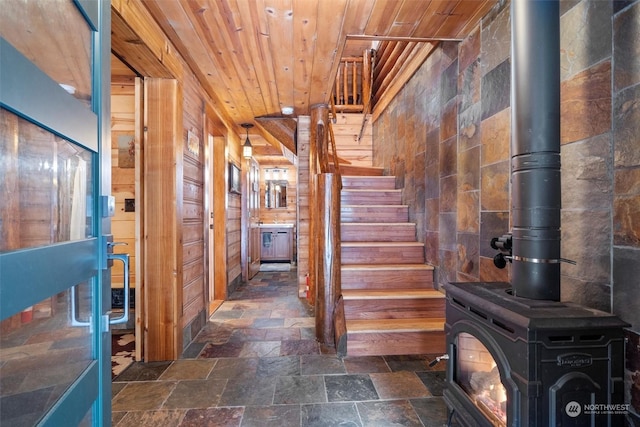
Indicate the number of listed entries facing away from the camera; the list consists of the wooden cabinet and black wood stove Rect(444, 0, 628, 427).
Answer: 0

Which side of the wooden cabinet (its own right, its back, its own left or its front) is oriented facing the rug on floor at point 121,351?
front

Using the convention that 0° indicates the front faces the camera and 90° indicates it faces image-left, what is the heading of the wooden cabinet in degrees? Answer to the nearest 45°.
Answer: approximately 0°

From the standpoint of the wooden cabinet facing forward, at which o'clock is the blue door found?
The blue door is roughly at 12 o'clock from the wooden cabinet.

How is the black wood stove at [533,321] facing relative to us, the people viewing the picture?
facing the viewer and to the left of the viewer

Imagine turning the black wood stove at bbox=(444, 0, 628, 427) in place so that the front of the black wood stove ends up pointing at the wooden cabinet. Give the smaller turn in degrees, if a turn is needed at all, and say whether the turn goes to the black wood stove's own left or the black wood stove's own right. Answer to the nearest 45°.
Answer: approximately 90° to the black wood stove's own right

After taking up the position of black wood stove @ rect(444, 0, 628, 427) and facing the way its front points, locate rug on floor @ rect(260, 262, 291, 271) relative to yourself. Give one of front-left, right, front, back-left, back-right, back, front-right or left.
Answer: right

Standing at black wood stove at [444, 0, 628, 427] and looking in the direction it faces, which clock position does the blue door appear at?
The blue door is roughly at 12 o'clock from the black wood stove.

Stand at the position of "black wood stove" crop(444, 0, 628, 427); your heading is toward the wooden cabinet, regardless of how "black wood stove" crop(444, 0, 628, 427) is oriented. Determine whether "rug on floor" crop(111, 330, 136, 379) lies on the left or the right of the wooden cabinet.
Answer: left
